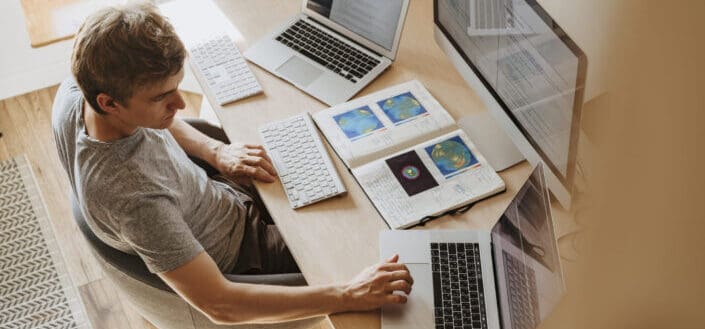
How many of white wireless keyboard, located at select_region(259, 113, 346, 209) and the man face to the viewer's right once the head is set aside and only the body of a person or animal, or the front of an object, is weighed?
1

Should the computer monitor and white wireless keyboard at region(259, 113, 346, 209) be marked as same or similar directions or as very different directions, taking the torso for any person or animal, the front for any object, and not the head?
same or similar directions

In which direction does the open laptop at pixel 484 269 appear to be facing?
to the viewer's left

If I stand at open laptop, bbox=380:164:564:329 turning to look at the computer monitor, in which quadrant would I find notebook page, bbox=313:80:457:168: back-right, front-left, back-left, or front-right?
front-left

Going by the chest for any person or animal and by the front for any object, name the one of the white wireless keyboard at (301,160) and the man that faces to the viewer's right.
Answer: the man

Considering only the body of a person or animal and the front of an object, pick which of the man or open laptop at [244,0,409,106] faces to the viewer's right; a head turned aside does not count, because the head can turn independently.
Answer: the man

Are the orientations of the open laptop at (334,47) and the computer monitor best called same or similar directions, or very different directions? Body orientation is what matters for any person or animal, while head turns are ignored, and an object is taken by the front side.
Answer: same or similar directions

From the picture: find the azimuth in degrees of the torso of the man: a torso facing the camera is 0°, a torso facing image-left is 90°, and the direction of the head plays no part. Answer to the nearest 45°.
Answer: approximately 270°

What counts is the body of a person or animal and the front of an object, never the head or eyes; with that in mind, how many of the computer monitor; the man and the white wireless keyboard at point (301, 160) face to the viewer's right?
1

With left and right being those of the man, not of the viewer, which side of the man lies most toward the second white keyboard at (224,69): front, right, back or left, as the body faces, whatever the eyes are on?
left

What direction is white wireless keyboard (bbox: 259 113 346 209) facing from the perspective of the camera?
to the viewer's left

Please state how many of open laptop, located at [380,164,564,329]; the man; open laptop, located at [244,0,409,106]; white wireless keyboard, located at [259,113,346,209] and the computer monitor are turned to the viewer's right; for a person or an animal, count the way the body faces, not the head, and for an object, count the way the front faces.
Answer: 1

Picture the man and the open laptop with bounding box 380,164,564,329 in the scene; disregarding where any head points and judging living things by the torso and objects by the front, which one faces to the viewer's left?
the open laptop

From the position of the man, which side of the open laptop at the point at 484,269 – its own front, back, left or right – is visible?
front

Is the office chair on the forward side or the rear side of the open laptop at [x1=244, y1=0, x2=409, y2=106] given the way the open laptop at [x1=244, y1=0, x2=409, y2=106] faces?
on the forward side

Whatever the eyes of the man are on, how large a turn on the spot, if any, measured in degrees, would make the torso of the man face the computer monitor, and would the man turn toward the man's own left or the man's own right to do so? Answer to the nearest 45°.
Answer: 0° — they already face it

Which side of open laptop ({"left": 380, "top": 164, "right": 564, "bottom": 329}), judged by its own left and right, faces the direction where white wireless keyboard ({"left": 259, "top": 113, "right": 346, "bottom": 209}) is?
front

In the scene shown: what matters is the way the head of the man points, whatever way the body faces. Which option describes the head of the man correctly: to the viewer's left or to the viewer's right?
to the viewer's right

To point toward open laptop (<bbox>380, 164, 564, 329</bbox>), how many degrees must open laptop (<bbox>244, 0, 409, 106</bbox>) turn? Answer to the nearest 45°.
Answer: approximately 90° to its left

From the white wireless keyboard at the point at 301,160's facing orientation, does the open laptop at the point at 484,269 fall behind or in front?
behind
